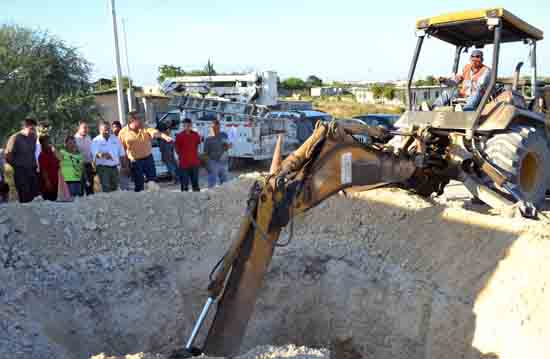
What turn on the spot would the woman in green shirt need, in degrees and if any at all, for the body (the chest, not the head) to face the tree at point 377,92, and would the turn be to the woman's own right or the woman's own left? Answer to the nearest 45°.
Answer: approximately 90° to the woman's own left

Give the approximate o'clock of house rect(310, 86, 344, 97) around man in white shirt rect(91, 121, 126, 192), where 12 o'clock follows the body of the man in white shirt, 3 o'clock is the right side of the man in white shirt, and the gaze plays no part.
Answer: The house is roughly at 7 o'clock from the man in white shirt.

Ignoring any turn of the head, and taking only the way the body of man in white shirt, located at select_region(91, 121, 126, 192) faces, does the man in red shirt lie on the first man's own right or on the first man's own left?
on the first man's own left

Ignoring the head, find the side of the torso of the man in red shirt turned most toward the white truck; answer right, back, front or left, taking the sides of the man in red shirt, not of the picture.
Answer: back

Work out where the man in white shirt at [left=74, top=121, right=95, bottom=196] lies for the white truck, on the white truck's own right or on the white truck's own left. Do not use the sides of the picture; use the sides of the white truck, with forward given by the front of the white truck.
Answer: on the white truck's own left

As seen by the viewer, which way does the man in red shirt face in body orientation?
toward the camera

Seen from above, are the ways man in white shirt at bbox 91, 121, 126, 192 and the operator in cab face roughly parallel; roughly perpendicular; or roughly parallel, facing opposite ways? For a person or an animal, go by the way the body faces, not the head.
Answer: roughly perpendicular

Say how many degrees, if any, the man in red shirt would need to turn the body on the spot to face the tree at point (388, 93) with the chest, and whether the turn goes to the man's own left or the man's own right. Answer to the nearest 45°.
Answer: approximately 135° to the man's own left

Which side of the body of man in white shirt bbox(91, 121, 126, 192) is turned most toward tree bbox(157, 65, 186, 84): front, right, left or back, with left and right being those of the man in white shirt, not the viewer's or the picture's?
back

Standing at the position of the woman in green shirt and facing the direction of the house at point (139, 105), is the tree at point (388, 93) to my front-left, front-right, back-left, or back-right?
front-right

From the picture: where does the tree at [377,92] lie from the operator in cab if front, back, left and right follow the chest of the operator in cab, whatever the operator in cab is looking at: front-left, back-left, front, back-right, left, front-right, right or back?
back-right

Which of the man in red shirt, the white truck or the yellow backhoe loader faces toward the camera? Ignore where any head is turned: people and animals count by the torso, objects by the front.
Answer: the man in red shirt

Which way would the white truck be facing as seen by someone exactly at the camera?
facing away from the viewer and to the left of the viewer

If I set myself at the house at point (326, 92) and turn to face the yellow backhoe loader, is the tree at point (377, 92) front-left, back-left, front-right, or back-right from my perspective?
front-left

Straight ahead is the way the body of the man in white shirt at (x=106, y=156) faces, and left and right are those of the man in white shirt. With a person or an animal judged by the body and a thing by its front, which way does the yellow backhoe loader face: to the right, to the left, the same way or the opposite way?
to the left

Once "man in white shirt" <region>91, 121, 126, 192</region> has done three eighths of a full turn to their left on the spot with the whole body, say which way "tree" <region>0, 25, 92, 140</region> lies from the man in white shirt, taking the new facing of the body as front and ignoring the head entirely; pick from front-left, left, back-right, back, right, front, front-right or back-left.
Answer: front-left

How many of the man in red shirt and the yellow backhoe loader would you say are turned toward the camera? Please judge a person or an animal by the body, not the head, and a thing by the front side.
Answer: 1

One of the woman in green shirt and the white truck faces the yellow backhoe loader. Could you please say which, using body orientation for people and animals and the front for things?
the woman in green shirt
